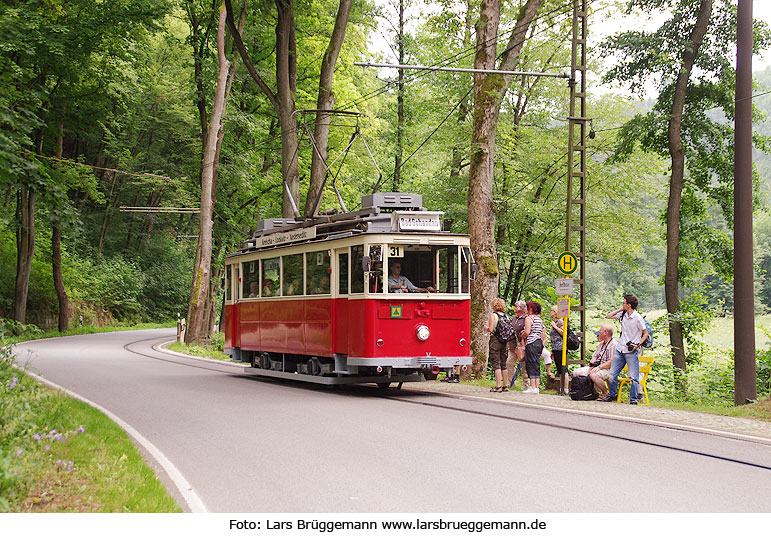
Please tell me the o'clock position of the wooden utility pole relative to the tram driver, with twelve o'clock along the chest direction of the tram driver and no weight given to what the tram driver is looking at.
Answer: The wooden utility pole is roughly at 11 o'clock from the tram driver.

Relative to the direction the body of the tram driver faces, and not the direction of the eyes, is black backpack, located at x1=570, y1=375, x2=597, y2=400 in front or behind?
in front

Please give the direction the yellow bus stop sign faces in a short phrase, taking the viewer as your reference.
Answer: facing the viewer

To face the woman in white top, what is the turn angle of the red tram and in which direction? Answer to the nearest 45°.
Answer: approximately 45° to its left

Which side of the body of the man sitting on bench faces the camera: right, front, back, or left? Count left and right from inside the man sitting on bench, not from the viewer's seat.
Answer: left

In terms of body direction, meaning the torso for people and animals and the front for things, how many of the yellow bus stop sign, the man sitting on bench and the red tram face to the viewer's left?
1

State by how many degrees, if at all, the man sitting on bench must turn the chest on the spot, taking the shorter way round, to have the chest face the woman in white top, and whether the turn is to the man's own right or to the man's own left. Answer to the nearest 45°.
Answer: approximately 45° to the man's own right

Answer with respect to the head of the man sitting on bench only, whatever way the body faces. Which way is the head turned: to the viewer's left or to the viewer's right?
to the viewer's left

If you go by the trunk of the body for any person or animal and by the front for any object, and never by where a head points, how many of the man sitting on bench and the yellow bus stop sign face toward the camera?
1

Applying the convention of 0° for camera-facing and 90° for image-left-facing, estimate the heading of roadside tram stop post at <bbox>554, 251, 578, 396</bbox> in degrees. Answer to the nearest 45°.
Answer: approximately 0°

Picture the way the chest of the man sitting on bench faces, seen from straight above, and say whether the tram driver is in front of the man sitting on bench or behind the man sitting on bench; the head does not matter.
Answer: in front

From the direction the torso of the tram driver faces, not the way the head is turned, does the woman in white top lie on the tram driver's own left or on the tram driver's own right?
on the tram driver's own left

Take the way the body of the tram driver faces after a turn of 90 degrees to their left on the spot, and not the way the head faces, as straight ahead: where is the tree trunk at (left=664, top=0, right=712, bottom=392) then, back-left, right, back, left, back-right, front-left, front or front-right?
front

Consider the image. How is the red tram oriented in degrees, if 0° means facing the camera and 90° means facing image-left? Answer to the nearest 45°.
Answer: approximately 315°
